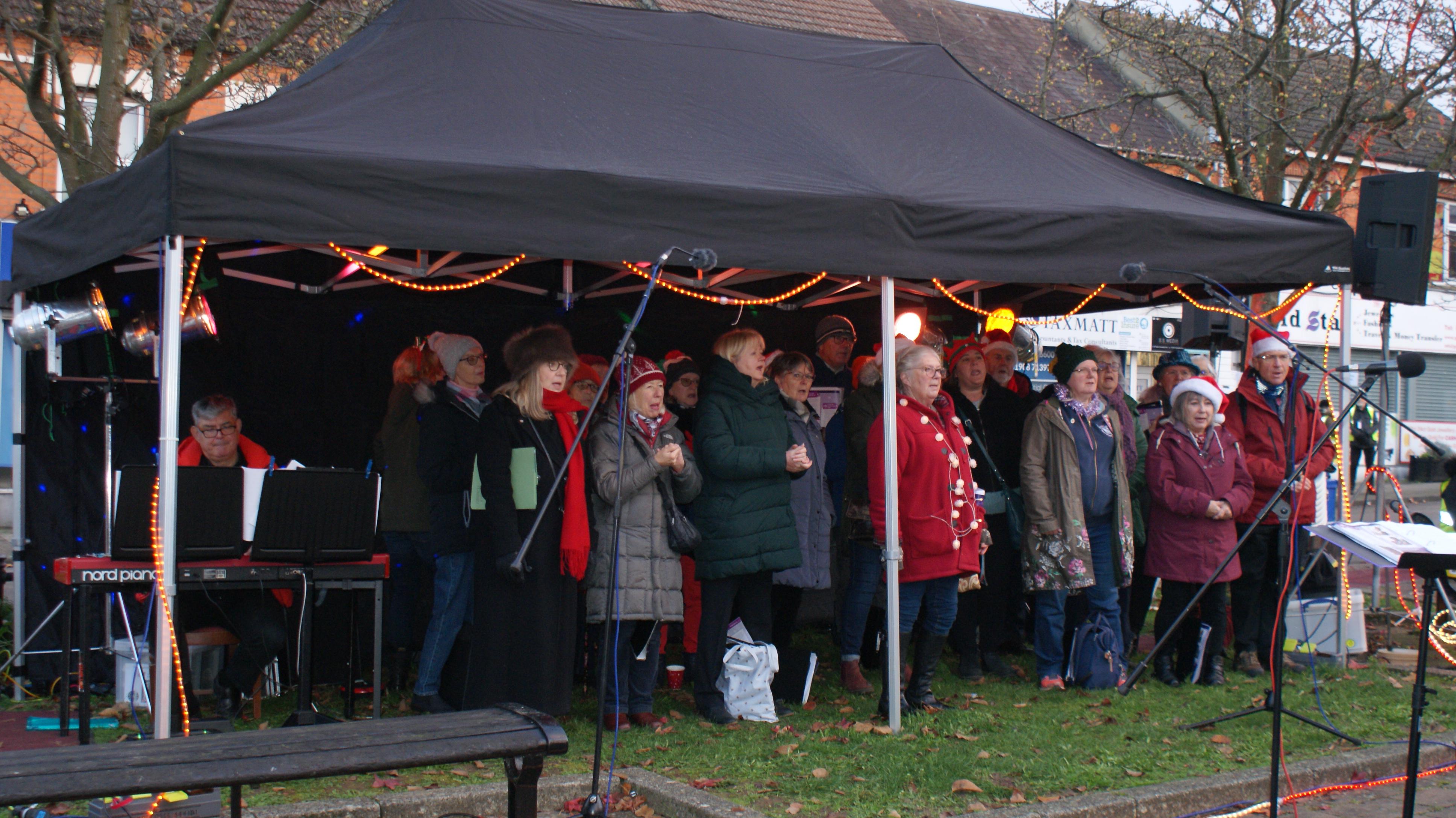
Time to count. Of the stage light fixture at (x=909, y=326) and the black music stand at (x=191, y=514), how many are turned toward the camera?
1

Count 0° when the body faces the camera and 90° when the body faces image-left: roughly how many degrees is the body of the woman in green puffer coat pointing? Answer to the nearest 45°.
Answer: approximately 315°

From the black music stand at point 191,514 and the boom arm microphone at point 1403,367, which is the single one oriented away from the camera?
the black music stand

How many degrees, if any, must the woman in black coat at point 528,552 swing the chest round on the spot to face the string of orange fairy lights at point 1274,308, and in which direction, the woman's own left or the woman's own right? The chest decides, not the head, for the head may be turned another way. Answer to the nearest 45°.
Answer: approximately 45° to the woman's own left

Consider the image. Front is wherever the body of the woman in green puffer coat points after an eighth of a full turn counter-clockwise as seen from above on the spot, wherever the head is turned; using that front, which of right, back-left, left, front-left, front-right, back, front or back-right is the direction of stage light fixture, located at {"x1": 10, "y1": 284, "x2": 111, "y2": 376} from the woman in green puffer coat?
back

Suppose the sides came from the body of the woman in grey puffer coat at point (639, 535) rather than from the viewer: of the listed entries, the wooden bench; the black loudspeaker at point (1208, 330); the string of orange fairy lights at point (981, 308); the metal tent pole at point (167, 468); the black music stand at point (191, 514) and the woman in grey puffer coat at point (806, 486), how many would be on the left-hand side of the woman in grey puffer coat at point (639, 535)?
3

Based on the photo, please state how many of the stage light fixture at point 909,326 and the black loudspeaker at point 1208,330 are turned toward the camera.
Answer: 2

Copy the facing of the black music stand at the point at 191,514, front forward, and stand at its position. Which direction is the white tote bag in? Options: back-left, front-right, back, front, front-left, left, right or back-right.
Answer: right

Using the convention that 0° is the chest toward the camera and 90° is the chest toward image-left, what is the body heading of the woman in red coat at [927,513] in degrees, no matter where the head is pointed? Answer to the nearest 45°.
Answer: approximately 315°

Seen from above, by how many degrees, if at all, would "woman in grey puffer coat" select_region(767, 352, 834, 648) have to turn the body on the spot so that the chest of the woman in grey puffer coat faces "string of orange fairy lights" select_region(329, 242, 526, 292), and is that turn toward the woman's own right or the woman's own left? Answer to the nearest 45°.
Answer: approximately 135° to the woman's own right

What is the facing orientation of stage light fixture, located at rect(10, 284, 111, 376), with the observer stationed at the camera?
facing to the right of the viewer

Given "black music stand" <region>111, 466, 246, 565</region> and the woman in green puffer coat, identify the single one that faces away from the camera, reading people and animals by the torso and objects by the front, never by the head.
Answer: the black music stand

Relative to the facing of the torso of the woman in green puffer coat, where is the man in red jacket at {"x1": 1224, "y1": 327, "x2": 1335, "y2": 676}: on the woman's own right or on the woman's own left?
on the woman's own left

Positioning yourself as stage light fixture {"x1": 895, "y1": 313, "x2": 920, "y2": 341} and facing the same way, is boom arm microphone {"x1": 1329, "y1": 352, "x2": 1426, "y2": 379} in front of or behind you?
in front
